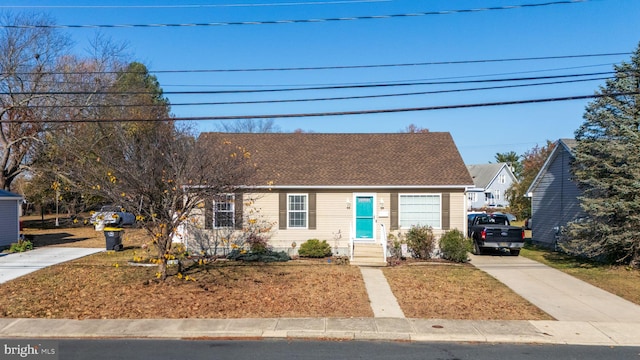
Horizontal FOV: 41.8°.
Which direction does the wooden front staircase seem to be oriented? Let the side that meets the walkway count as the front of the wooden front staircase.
toward the camera

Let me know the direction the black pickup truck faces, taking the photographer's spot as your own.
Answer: facing away from the viewer

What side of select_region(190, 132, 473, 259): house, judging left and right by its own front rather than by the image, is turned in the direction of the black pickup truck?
left

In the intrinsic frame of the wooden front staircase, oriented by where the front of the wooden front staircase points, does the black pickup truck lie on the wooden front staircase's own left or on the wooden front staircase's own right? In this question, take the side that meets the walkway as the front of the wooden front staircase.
on the wooden front staircase's own left

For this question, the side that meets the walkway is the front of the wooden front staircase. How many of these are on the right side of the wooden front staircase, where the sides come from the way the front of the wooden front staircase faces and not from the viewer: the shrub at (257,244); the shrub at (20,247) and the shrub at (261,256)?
3

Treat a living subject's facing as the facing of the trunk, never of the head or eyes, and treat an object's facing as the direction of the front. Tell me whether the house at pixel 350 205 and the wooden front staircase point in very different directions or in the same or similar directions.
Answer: same or similar directions

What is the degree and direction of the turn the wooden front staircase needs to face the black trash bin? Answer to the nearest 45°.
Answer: approximately 90° to its right

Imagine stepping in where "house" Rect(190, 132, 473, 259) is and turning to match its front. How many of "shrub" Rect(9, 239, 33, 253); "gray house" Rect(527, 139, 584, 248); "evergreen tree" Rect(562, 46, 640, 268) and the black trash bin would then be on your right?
2

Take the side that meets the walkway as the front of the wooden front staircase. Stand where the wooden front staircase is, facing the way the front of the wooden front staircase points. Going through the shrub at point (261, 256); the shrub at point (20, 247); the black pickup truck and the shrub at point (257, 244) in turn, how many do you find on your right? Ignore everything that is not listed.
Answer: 3

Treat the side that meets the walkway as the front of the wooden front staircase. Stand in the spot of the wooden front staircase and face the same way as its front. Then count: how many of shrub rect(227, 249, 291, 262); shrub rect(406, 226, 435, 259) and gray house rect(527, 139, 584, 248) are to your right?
1

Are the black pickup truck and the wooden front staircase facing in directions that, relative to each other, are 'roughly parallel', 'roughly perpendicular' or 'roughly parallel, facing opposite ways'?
roughly parallel, facing opposite ways
